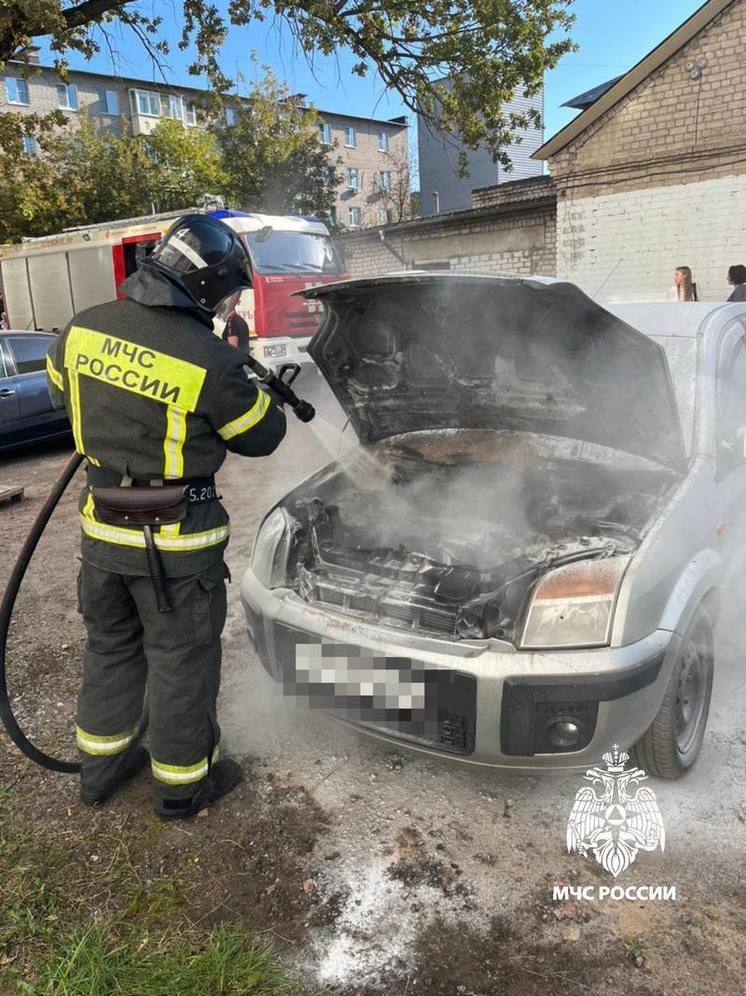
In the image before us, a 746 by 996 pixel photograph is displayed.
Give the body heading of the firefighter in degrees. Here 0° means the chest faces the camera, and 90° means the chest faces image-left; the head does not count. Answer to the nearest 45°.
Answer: approximately 225°

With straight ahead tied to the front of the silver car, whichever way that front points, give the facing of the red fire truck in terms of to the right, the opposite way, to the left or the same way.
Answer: to the left

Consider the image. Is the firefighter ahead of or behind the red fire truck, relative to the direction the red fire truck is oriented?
ahead

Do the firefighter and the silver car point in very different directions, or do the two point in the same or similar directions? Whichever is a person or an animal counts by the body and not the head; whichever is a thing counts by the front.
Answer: very different directions

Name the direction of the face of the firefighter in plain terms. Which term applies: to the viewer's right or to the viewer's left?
to the viewer's right

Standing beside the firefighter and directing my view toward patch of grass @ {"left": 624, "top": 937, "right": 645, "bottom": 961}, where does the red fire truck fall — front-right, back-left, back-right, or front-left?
back-left

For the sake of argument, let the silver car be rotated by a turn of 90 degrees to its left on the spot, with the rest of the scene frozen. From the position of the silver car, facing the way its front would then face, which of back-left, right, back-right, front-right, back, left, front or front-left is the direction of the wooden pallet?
back

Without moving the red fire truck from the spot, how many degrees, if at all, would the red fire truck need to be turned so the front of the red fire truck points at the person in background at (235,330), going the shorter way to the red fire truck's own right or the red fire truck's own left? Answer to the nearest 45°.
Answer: approximately 45° to the red fire truck's own right

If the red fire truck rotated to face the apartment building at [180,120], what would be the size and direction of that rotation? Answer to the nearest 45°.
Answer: approximately 135° to its left

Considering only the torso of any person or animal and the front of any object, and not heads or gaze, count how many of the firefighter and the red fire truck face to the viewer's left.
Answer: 0

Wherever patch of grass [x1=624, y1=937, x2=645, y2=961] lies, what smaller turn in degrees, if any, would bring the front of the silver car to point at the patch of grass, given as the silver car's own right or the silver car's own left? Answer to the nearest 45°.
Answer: approximately 45° to the silver car's own left

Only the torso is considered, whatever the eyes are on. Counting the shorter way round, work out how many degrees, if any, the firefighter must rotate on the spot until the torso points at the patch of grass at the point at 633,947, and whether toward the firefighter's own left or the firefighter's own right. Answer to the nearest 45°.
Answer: approximately 90° to the firefighter's own right

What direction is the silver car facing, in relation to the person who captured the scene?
facing the viewer and to the left of the viewer

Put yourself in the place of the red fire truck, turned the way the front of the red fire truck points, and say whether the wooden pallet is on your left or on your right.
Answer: on your right

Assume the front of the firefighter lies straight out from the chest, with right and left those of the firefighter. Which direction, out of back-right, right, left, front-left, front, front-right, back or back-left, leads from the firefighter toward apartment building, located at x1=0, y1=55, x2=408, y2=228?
front-left

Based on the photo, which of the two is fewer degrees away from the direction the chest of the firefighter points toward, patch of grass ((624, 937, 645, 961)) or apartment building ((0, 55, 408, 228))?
the apartment building

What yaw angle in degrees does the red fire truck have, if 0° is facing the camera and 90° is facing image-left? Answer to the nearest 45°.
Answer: approximately 315°

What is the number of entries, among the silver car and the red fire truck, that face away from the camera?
0
